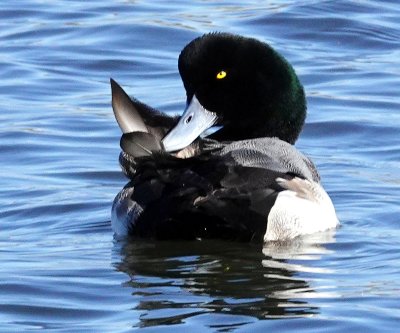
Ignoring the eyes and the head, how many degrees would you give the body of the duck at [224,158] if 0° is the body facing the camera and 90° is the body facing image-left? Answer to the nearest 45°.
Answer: approximately 225°
